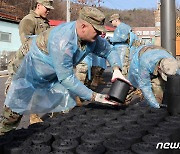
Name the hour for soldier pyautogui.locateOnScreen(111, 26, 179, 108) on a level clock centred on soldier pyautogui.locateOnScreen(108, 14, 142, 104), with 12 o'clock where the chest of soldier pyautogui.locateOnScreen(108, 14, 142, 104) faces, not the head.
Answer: soldier pyautogui.locateOnScreen(111, 26, 179, 108) is roughly at 9 o'clock from soldier pyautogui.locateOnScreen(108, 14, 142, 104).

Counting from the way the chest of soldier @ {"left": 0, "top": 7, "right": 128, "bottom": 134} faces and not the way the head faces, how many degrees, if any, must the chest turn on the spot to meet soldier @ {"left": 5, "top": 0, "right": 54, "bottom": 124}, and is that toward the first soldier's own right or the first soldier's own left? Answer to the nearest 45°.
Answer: approximately 90° to the first soldier's own left

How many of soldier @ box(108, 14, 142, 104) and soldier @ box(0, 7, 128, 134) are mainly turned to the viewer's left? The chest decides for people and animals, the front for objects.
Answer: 1

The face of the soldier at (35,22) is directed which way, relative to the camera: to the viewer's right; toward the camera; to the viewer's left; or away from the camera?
to the viewer's right

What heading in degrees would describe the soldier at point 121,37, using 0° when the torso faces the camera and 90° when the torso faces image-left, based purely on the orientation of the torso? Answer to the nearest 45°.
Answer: approximately 90°

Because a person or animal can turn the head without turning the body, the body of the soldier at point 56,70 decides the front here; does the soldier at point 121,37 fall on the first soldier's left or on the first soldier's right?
on the first soldier's left

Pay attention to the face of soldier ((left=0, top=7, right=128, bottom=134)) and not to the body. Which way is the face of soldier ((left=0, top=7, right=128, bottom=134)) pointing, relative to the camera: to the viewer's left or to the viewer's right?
to the viewer's right

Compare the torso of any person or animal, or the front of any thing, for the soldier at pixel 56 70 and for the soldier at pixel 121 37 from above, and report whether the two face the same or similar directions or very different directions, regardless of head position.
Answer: very different directions

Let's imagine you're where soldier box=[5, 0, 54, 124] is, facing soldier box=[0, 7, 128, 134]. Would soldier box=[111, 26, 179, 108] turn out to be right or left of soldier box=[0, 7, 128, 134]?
left

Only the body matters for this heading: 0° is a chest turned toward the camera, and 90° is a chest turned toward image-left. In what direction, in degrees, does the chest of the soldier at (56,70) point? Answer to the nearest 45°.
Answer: approximately 270°
